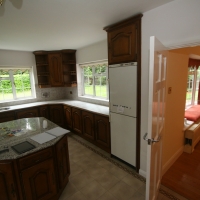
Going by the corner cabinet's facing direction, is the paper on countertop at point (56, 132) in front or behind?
in front

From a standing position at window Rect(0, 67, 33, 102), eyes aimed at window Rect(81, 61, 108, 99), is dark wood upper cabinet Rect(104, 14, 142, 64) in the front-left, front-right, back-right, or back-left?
front-right

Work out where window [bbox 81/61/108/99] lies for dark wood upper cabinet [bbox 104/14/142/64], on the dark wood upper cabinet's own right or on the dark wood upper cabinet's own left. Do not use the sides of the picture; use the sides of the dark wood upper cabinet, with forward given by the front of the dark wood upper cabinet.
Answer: on the dark wood upper cabinet's own right

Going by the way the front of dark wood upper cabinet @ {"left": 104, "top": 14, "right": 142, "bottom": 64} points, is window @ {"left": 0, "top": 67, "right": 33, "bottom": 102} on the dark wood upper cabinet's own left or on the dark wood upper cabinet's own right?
on the dark wood upper cabinet's own right

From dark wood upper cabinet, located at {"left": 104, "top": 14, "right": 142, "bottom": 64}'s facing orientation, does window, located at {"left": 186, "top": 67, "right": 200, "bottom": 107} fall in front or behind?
behind

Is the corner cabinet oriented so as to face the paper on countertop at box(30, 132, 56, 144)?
yes

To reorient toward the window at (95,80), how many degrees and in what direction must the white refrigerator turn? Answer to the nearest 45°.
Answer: approximately 90° to its right

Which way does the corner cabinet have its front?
toward the camera

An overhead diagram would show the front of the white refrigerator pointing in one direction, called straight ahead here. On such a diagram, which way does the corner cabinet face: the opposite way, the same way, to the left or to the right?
to the left

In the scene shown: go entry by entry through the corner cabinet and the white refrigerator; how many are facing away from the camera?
0

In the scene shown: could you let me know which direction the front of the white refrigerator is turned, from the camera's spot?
facing the viewer and to the left of the viewer

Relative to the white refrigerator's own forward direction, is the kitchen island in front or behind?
in front

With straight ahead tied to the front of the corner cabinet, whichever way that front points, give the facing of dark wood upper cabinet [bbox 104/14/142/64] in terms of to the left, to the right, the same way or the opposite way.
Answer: to the right
